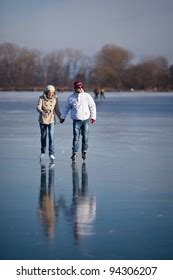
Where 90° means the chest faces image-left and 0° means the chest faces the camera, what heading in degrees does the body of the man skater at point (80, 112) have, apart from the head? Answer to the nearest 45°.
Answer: approximately 0°
